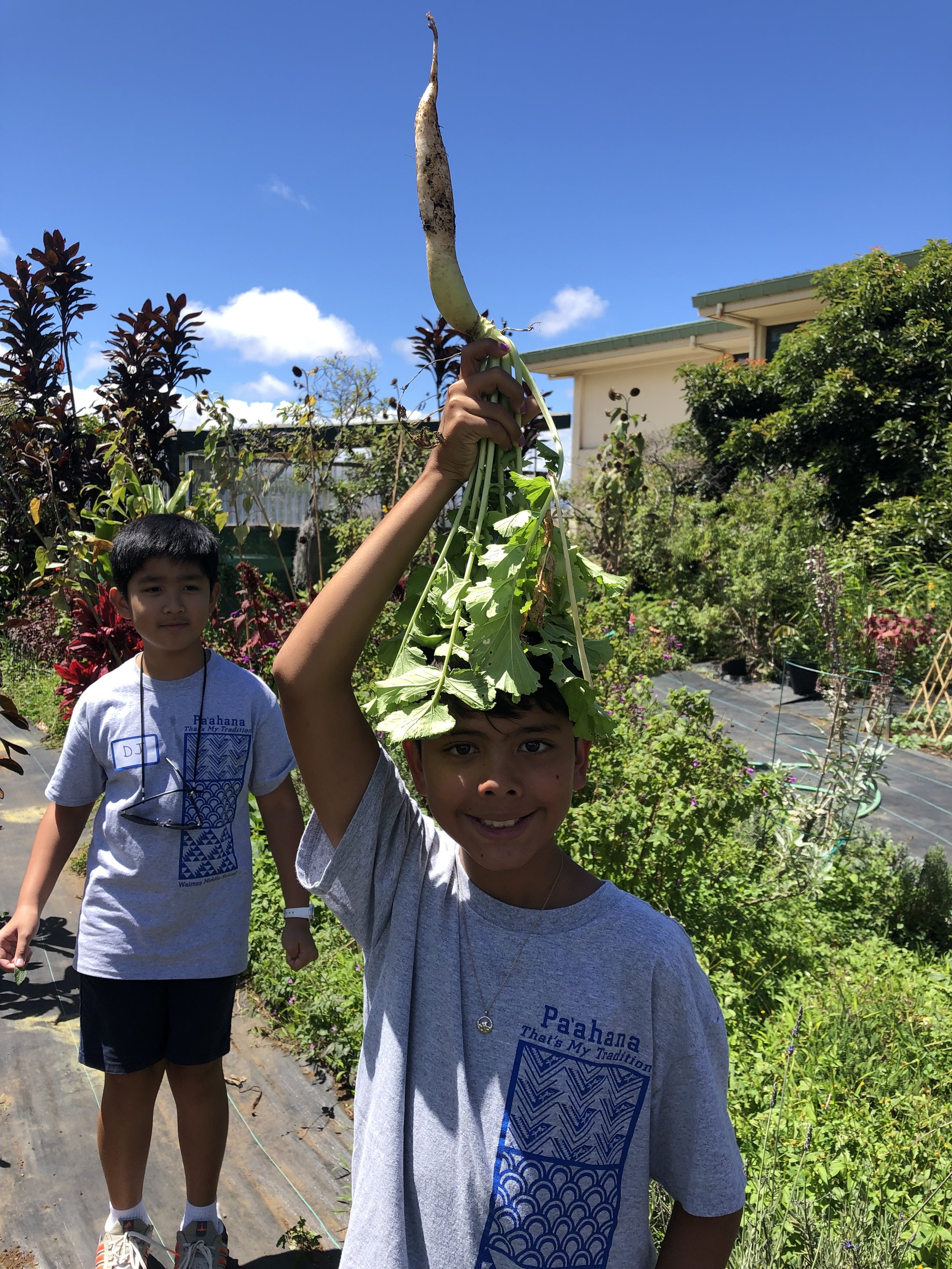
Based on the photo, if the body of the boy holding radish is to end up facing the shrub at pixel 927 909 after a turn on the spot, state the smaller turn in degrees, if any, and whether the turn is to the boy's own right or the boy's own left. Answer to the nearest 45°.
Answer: approximately 135° to the boy's own left

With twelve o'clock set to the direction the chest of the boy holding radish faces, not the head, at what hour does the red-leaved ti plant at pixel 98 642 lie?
The red-leaved ti plant is roughly at 5 o'clock from the boy holding radish.

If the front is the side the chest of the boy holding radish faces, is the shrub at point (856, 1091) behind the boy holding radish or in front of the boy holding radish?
behind

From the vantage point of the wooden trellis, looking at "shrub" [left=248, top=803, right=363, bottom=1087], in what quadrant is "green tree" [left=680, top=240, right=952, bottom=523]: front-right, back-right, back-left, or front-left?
back-right

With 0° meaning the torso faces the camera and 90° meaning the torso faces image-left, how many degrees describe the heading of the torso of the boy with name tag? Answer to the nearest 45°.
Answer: approximately 0°

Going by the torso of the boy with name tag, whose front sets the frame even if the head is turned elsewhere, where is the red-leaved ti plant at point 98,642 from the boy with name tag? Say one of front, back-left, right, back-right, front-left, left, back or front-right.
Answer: back

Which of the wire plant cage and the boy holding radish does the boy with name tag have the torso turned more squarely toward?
the boy holding radish

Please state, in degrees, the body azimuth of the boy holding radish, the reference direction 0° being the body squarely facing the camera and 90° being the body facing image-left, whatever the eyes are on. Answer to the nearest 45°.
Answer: approximately 0°

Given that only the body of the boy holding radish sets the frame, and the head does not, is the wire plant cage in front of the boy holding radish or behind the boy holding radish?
behind
